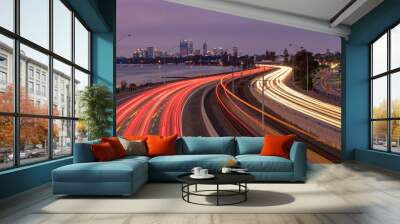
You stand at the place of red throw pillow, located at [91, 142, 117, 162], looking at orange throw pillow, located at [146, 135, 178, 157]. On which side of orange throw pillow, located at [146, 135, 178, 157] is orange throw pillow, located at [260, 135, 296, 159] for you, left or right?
right

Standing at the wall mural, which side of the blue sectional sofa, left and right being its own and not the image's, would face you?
back

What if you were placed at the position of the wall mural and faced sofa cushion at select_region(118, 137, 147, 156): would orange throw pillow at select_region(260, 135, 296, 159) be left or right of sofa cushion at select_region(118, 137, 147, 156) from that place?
left

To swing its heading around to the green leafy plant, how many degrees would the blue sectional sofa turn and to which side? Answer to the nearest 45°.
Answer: approximately 135° to its right

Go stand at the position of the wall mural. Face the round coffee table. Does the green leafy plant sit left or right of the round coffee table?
right

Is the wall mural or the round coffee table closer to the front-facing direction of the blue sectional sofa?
the round coffee table

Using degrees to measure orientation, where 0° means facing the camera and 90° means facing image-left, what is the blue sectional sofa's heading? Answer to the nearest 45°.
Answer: approximately 0°

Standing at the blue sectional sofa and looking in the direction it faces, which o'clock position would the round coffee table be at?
The round coffee table is roughly at 11 o'clock from the blue sectional sofa.
